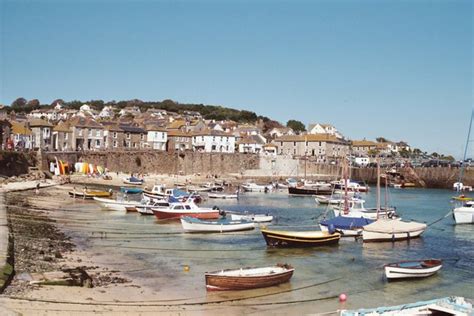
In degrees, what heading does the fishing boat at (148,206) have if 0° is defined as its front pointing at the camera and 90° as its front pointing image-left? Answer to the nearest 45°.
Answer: approximately 90°

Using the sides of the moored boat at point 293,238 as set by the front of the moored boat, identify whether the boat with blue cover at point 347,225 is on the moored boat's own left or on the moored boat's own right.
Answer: on the moored boat's own right

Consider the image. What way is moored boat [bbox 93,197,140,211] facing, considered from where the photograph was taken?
facing to the left of the viewer

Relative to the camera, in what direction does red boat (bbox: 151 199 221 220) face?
facing to the left of the viewer

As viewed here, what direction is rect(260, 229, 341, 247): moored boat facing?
to the viewer's left

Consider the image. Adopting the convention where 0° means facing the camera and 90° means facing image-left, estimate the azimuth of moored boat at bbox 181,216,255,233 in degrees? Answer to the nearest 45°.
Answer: approximately 90°

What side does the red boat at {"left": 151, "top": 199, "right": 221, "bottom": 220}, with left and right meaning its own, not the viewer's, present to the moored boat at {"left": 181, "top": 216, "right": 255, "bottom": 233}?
left
